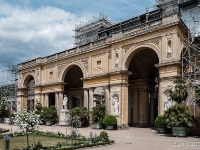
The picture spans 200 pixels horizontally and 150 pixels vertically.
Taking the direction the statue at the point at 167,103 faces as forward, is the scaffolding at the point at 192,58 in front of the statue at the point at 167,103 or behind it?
behind

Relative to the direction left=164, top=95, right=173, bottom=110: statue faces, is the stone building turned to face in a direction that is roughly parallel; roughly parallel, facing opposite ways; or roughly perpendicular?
roughly parallel

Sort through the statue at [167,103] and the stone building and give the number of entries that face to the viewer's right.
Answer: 0

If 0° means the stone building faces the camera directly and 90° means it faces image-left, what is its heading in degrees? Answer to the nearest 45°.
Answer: approximately 45°

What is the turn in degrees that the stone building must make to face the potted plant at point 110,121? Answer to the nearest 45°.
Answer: approximately 45° to its left

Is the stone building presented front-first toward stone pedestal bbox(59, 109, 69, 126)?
no

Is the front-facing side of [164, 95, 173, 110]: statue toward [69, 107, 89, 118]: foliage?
no

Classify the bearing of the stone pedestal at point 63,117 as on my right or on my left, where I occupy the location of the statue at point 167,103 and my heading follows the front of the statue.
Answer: on my right

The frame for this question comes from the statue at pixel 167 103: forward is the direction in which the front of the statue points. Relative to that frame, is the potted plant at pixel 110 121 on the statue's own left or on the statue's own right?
on the statue's own right

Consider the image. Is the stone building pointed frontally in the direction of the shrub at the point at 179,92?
no

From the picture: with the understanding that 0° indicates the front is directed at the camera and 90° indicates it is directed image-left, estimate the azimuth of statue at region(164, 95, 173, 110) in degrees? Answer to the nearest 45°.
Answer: approximately 45°

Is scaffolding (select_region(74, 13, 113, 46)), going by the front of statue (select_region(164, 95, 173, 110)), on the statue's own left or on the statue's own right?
on the statue's own right

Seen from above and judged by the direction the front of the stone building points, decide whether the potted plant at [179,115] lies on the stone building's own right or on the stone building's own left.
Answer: on the stone building's own left
